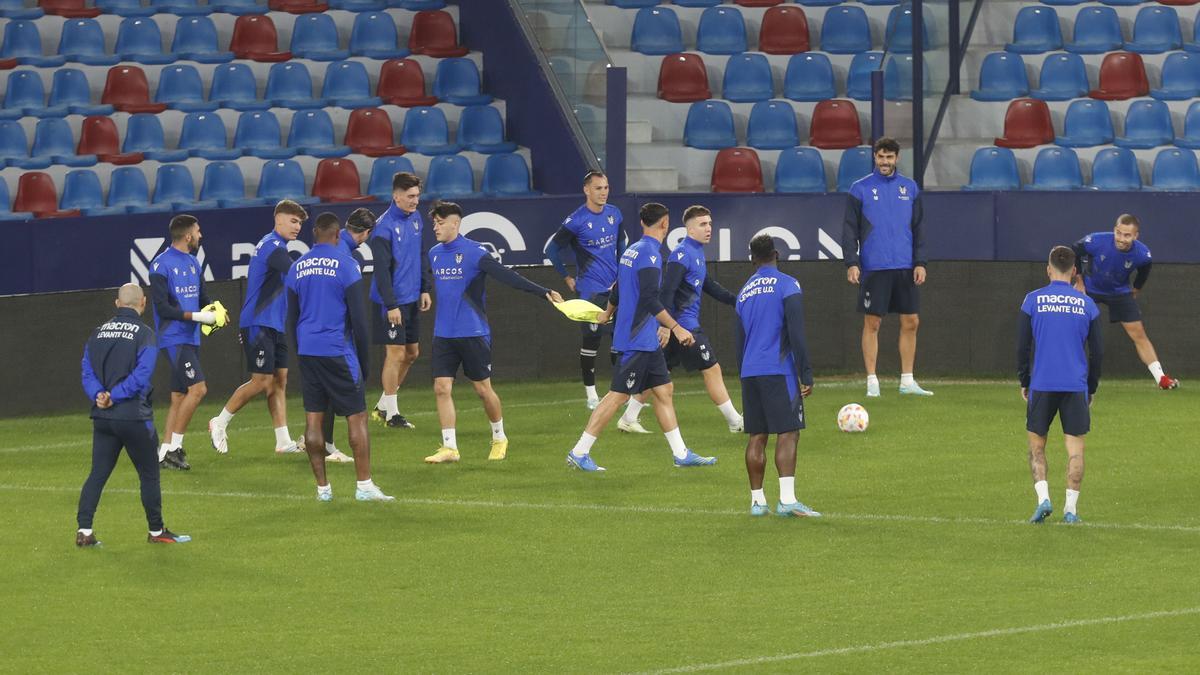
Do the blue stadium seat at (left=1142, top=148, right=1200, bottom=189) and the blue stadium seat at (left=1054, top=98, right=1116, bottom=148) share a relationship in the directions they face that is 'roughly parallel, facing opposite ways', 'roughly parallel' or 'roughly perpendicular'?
roughly parallel

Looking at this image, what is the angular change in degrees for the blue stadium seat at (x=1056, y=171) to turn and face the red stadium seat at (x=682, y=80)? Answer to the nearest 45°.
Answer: approximately 90° to its right

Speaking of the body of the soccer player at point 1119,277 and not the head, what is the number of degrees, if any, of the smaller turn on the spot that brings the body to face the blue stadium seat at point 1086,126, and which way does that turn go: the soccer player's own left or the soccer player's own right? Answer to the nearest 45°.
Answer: approximately 180°

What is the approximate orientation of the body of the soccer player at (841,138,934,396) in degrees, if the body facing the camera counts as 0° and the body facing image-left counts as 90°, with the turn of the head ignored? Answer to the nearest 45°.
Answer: approximately 0°

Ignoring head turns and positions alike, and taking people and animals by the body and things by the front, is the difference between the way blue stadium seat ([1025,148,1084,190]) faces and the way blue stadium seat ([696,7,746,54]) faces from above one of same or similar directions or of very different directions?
same or similar directions

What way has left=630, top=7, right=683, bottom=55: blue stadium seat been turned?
toward the camera

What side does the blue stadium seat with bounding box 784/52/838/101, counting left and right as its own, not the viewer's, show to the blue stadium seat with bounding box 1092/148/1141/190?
left

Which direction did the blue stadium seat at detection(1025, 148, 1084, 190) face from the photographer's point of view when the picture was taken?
facing the viewer

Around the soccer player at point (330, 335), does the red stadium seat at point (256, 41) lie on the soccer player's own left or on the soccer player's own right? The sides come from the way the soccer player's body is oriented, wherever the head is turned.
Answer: on the soccer player's own left

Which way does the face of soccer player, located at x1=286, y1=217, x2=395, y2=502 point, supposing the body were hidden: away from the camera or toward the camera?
away from the camera

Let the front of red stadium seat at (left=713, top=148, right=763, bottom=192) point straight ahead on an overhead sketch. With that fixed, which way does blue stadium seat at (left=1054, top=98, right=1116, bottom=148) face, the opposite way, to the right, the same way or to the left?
the same way

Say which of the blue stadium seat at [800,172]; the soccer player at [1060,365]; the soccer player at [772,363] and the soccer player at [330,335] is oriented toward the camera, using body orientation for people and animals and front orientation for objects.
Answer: the blue stadium seat

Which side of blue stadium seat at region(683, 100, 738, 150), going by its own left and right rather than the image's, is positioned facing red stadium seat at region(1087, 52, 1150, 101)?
left

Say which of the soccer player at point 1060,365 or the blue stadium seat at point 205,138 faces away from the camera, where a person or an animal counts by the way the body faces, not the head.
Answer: the soccer player

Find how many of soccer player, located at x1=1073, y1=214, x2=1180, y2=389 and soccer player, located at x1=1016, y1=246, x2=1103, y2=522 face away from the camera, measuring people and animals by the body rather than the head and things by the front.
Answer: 1

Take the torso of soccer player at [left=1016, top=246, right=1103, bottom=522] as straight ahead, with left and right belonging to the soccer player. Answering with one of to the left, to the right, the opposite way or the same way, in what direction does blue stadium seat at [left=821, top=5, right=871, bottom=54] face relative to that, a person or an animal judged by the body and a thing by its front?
the opposite way

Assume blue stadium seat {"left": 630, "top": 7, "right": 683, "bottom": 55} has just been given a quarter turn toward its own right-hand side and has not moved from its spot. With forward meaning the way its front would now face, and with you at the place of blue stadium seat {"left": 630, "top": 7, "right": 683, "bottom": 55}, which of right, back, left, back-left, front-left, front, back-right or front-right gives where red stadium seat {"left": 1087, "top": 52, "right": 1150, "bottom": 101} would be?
back

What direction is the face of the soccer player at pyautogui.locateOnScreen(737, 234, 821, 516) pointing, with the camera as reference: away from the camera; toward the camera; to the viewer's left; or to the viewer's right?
away from the camera

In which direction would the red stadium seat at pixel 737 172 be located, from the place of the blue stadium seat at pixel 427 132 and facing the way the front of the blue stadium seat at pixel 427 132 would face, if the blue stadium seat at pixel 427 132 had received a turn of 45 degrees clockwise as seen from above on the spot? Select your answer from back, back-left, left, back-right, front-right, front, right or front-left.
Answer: left
